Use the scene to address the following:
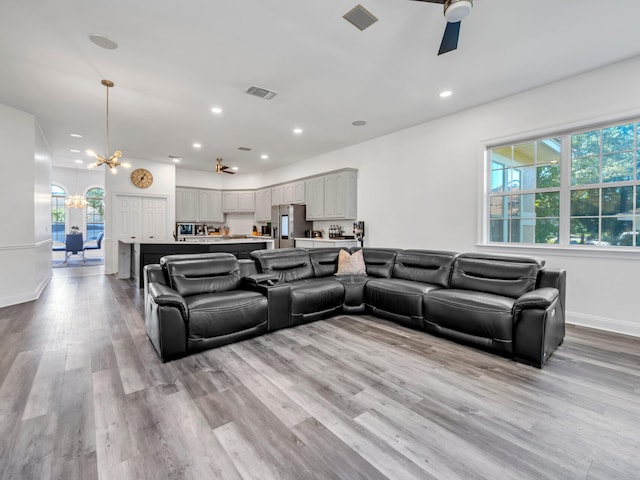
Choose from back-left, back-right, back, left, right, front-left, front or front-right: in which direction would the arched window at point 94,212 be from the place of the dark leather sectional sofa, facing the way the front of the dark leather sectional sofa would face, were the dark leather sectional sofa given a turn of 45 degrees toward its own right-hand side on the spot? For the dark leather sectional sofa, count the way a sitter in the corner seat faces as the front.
right

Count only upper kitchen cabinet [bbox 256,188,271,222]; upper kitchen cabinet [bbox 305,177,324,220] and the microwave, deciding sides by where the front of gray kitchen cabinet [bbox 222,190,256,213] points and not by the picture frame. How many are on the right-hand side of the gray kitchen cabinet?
1

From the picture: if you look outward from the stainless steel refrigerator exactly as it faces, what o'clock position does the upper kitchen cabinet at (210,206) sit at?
The upper kitchen cabinet is roughly at 3 o'clock from the stainless steel refrigerator.

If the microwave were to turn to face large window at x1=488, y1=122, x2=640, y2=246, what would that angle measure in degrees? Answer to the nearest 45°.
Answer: approximately 45° to its left

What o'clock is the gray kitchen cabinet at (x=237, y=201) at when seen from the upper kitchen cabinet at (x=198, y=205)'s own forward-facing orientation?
The gray kitchen cabinet is roughly at 9 o'clock from the upper kitchen cabinet.

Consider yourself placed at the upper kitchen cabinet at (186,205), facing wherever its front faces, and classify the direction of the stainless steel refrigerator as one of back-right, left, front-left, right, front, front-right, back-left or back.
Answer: front-left

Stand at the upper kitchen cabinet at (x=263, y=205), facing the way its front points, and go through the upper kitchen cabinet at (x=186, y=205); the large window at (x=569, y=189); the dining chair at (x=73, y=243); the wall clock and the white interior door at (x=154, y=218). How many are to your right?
4

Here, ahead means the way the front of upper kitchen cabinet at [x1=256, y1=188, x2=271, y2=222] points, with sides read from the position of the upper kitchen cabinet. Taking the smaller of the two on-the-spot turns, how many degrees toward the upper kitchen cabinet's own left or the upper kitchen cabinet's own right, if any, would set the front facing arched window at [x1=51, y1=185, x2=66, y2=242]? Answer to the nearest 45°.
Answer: approximately 90° to the upper kitchen cabinet's own right

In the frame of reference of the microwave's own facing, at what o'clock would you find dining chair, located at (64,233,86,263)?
The dining chair is roughly at 4 o'clock from the microwave.

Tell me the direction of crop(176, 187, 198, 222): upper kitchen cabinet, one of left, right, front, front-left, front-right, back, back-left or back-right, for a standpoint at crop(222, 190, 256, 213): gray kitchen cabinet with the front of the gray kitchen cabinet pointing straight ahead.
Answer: right

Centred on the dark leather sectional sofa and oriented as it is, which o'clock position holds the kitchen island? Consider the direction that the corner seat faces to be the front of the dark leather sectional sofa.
The kitchen island is roughly at 4 o'clock from the dark leather sectional sofa.

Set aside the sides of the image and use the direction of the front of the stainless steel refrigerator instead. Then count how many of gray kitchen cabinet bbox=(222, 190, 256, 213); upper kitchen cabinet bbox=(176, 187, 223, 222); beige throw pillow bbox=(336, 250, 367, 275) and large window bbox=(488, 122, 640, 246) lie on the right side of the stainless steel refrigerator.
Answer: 2

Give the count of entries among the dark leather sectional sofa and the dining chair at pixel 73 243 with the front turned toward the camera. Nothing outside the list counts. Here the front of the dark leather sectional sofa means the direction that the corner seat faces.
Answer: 1

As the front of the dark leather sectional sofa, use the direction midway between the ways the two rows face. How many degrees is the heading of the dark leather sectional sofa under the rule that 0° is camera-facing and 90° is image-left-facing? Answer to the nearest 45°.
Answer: approximately 0°
